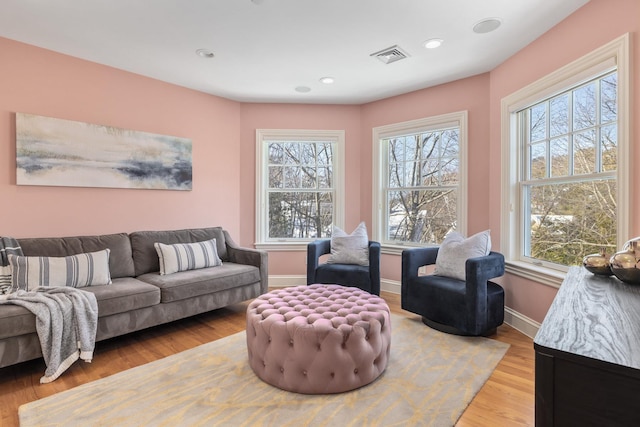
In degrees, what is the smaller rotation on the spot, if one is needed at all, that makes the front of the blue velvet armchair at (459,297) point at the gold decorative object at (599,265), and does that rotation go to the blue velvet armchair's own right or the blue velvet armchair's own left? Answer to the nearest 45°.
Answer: approximately 90° to the blue velvet armchair's own left

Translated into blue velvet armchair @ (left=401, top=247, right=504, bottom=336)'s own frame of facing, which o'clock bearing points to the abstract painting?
The abstract painting is roughly at 1 o'clock from the blue velvet armchair.

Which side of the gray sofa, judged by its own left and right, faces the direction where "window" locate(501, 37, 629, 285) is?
front

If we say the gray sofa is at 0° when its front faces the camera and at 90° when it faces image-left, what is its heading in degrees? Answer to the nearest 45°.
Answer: approximately 315°

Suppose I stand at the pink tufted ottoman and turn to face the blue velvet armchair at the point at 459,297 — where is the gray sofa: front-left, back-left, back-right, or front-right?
back-left

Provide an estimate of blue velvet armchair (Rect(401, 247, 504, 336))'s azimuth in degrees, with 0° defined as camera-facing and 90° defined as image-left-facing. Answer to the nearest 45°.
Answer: approximately 45°

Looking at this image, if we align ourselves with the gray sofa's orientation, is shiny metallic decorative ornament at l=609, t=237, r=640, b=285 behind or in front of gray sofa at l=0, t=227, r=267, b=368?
in front

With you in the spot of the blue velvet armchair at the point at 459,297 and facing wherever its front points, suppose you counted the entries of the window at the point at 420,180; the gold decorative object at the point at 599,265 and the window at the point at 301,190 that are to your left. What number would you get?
1

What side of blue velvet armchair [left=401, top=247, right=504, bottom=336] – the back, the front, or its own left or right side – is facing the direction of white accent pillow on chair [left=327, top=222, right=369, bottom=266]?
right

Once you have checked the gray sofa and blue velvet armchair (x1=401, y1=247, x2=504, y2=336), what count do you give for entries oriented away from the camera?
0

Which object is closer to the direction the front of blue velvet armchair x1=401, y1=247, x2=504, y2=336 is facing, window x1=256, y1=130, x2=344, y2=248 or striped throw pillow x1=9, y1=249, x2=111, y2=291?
the striped throw pillow
